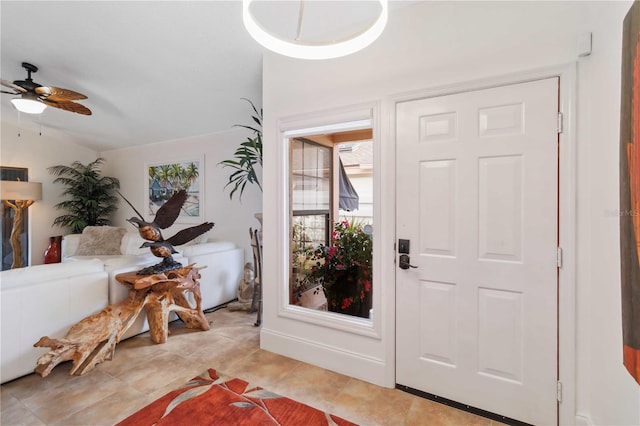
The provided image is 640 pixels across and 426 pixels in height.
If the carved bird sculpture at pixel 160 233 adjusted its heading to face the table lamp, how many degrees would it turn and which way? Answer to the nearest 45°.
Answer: approximately 45° to its right

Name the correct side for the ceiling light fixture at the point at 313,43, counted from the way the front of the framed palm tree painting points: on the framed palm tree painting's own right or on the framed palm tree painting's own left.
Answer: on the framed palm tree painting's own left

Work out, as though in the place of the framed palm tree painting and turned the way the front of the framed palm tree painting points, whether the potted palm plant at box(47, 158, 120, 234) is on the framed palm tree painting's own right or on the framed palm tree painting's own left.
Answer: on the framed palm tree painting's own right

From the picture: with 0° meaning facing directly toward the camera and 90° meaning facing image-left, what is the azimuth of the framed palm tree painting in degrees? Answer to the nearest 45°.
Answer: approximately 45°

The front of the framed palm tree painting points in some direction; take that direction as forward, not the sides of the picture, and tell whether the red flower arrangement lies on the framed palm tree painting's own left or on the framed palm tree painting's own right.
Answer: on the framed palm tree painting's own left

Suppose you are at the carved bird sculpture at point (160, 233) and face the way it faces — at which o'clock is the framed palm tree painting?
The framed palm tree painting is roughly at 3 o'clock from the carved bird sculpture.

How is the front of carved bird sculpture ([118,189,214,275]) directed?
to the viewer's left

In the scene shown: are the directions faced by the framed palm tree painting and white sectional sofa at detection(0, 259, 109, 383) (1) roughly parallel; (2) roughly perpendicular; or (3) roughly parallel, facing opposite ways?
roughly perpendicular
